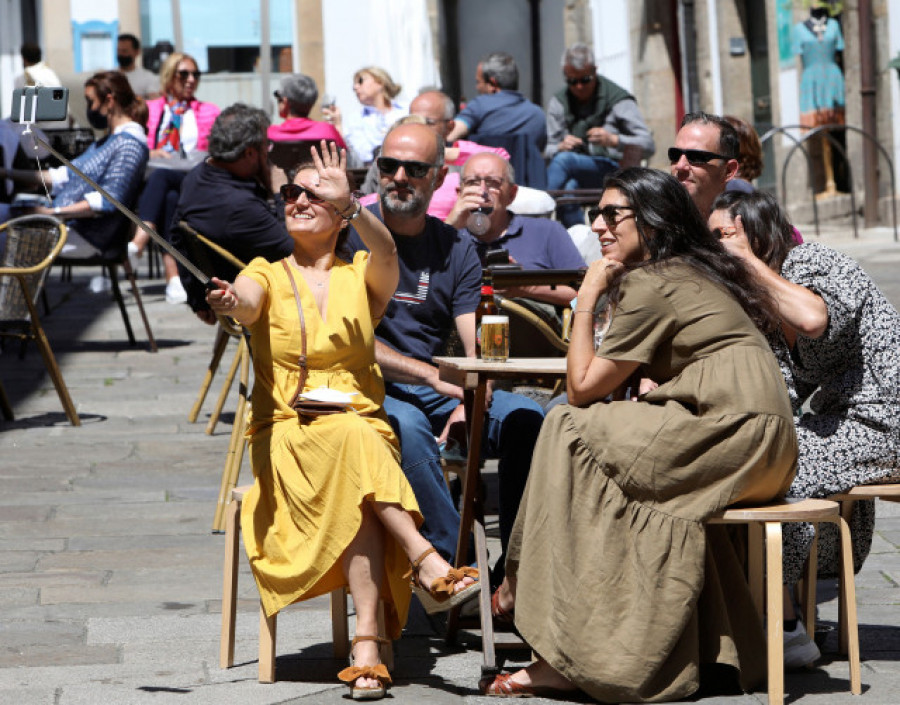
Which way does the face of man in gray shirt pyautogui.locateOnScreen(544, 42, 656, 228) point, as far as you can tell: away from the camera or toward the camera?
toward the camera

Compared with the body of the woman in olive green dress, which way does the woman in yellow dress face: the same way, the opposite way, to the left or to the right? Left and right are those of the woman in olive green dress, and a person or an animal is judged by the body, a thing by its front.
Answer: to the left

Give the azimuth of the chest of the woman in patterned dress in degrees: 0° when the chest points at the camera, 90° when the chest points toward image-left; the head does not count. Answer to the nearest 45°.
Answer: approximately 90°

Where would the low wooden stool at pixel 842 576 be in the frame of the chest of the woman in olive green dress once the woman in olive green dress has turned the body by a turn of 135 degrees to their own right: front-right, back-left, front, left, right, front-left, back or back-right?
front

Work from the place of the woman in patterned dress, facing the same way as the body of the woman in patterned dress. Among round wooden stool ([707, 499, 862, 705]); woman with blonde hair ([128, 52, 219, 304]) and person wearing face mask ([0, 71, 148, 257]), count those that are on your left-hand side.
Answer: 1

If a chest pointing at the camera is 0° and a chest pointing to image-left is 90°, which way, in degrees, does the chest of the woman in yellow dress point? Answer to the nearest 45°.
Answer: approximately 0°

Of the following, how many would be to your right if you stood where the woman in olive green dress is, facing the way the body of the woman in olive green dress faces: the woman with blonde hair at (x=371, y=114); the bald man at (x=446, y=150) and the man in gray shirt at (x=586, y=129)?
3

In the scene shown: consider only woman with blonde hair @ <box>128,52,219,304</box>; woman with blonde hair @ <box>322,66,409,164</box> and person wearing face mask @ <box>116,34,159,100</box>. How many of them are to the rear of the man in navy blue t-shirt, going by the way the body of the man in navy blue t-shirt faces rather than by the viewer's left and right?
3

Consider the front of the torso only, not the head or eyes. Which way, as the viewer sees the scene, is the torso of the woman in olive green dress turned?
to the viewer's left

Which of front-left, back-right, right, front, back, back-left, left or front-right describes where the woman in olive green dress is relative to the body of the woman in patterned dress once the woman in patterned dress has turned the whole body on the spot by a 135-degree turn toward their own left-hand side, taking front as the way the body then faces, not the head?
right

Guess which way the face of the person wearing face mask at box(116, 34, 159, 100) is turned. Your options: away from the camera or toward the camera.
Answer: toward the camera

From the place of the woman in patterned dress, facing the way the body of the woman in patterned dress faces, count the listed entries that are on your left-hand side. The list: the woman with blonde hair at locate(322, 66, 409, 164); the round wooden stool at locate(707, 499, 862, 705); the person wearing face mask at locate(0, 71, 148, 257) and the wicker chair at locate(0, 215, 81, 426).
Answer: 1

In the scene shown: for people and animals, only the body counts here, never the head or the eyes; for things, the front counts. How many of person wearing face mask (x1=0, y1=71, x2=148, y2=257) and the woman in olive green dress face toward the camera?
0

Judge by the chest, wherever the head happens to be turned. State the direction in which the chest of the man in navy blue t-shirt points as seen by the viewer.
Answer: toward the camera

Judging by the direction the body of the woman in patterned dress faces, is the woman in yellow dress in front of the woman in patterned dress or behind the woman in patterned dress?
in front

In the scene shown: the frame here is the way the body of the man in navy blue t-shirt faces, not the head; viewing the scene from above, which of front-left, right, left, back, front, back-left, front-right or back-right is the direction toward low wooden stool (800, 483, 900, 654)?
front-left
